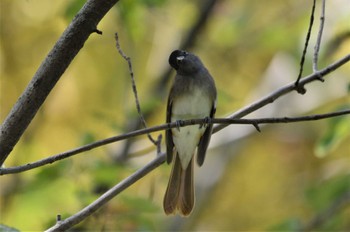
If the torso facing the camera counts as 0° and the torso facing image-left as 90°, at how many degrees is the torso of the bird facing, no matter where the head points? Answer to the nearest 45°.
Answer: approximately 0°

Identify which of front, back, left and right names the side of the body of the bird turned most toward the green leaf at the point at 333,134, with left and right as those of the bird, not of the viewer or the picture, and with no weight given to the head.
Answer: back

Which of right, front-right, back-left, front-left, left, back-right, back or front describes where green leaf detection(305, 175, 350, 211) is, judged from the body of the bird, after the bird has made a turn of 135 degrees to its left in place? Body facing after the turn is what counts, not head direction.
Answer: front
